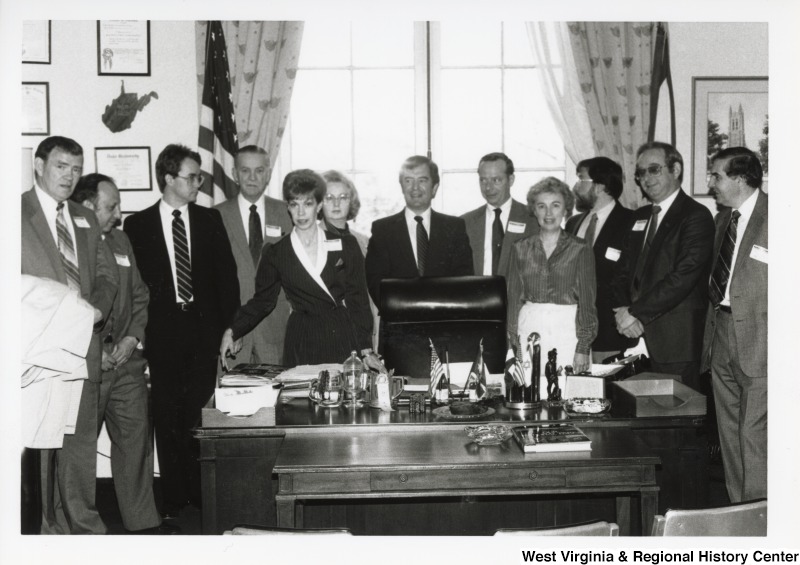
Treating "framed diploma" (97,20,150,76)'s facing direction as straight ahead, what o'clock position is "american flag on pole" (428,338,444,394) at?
The american flag on pole is roughly at 11 o'clock from the framed diploma.

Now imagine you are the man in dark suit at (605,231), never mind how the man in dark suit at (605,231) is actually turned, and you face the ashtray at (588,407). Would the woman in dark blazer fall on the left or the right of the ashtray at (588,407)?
right

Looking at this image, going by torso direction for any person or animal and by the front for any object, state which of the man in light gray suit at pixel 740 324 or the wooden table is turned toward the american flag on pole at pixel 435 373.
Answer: the man in light gray suit

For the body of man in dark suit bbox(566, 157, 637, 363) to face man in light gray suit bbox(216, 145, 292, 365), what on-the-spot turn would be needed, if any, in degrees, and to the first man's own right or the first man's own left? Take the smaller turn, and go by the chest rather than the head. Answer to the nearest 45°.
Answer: approximately 45° to the first man's own right

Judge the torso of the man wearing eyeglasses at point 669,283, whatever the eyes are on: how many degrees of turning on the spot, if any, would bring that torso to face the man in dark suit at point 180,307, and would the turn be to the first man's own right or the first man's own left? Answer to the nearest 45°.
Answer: approximately 45° to the first man's own right

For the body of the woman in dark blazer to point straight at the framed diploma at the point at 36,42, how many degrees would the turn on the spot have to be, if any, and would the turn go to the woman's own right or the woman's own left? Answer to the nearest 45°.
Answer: approximately 135° to the woman's own right

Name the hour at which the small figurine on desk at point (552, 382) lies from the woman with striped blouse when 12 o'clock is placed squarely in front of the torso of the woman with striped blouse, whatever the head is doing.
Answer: The small figurine on desk is roughly at 12 o'clock from the woman with striped blouse.

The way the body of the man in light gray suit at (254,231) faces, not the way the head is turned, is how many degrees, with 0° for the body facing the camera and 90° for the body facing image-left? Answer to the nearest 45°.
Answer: approximately 0°
